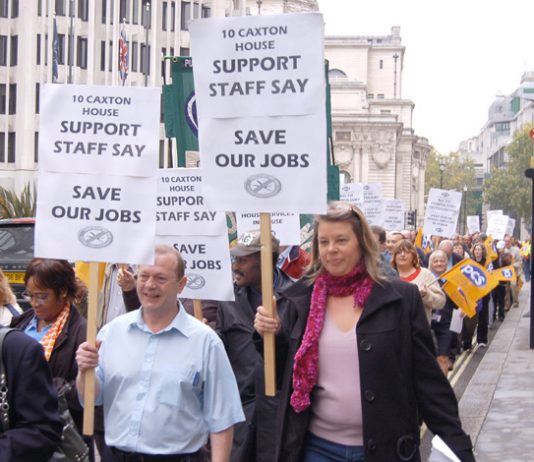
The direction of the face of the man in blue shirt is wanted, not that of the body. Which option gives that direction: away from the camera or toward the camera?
toward the camera

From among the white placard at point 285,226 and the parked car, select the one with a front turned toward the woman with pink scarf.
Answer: the white placard

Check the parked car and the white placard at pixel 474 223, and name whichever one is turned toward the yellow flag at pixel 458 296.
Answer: the white placard

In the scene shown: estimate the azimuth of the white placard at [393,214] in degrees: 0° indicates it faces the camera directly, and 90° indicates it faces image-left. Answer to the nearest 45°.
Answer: approximately 0°

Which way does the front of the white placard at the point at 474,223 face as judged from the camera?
facing the viewer

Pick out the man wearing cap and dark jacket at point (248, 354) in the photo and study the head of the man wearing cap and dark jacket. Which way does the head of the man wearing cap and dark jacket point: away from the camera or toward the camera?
toward the camera

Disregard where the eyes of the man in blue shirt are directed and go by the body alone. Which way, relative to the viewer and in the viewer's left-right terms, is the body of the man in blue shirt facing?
facing the viewer and to the left of the viewer

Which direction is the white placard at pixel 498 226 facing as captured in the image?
toward the camera

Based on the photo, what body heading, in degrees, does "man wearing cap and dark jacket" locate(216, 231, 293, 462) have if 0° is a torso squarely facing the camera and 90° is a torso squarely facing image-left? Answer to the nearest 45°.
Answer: approximately 45°

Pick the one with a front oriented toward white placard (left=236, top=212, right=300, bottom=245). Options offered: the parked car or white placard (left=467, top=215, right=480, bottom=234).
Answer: white placard (left=467, top=215, right=480, bottom=234)
